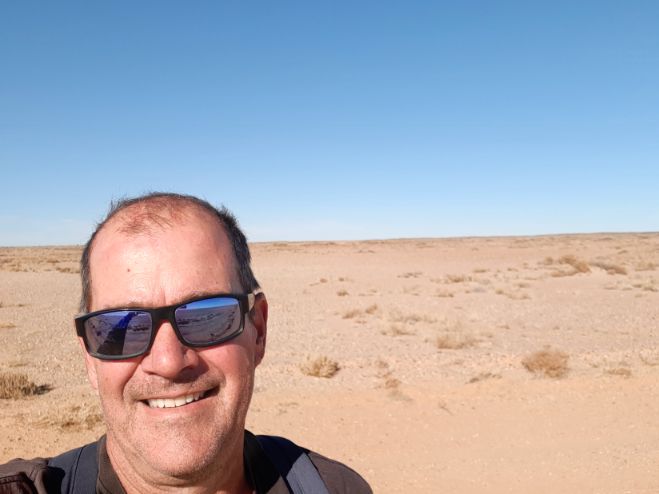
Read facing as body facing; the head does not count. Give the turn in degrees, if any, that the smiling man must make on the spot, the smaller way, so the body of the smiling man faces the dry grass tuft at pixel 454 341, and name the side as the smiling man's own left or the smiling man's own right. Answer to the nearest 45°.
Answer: approximately 135° to the smiling man's own left

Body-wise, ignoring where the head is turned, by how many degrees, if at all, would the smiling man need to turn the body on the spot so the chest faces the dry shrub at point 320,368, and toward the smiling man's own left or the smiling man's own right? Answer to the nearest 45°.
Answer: approximately 180°

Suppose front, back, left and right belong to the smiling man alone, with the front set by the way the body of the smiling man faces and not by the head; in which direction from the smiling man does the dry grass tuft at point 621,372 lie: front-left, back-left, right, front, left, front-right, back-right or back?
back-left

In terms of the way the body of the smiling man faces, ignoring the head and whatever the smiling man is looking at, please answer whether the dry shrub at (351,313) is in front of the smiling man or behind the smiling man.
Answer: behind

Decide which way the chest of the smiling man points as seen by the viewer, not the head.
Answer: toward the camera

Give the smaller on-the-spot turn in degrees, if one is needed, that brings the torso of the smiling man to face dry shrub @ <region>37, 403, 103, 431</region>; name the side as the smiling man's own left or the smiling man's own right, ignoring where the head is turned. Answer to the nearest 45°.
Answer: approximately 180°

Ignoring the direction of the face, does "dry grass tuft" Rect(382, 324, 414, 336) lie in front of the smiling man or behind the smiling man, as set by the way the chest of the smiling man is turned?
behind

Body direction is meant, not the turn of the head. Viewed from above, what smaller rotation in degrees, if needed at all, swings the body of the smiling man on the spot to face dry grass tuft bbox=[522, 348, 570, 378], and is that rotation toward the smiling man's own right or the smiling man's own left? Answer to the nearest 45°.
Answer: approximately 135° to the smiling man's own left

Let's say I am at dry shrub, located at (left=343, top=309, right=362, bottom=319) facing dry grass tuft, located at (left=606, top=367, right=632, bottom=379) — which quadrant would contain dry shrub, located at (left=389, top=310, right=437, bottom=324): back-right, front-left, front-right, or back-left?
front-left

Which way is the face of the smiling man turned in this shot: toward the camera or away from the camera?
toward the camera

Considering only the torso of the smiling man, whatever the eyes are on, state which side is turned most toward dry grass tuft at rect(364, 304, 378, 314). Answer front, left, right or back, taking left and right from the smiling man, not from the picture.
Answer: back

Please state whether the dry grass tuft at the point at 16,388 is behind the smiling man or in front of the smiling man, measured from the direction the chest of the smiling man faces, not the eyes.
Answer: behind

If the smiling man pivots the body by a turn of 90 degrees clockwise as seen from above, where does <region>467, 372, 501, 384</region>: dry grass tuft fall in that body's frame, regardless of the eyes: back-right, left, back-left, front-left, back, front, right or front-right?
back-right
